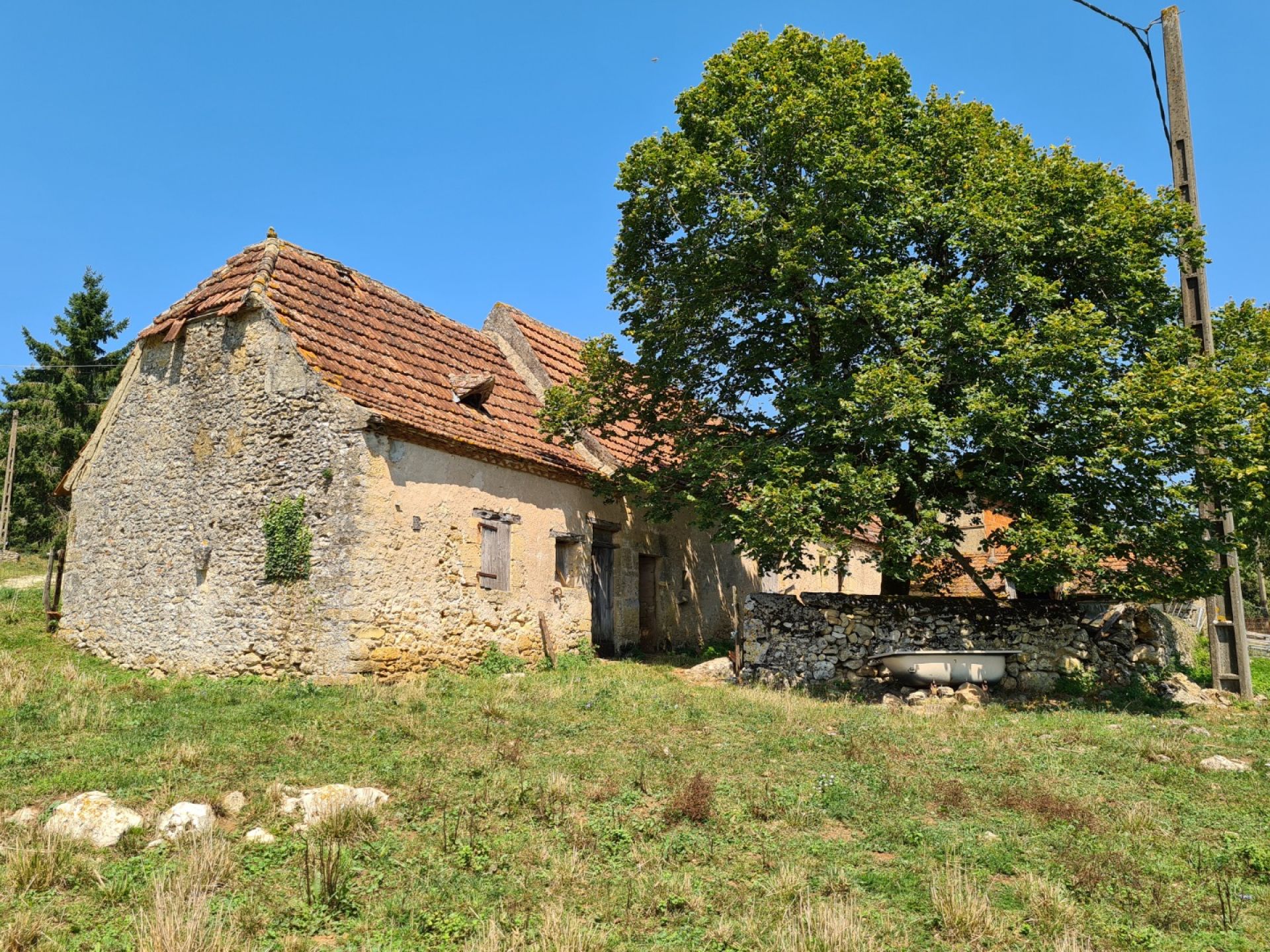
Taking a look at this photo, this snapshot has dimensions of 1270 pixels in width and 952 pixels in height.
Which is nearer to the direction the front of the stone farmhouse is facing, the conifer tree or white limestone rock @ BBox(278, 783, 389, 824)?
the white limestone rock

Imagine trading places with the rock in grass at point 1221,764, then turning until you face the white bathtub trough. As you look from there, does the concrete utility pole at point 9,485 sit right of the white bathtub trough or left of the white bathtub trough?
left

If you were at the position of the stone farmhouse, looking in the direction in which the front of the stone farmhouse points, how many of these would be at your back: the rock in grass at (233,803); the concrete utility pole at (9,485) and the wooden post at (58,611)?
2

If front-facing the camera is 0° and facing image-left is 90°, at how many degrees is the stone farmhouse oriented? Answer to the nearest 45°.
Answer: approximately 315°

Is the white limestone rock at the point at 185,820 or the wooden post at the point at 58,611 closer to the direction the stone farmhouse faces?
the white limestone rock

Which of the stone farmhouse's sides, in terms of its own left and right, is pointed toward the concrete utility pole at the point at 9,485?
back

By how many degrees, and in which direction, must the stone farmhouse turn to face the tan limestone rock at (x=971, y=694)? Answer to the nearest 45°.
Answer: approximately 45° to its left

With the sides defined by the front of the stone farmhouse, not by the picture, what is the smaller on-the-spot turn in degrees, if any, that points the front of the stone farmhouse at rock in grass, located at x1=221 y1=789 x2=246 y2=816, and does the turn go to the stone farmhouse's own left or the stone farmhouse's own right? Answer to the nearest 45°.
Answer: approximately 45° to the stone farmhouse's own right

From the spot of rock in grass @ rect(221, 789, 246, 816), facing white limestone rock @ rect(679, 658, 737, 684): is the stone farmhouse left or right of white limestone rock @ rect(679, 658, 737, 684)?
left

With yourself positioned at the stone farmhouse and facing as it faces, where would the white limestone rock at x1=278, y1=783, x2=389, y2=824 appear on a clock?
The white limestone rock is roughly at 1 o'clock from the stone farmhouse.

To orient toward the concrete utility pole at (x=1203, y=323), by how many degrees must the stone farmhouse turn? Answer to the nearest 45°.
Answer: approximately 45° to its left

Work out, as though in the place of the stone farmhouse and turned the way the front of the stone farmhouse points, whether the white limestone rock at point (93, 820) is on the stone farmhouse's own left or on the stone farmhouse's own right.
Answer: on the stone farmhouse's own right

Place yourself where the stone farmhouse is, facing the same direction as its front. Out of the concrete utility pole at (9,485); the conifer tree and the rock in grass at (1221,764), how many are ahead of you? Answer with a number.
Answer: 1

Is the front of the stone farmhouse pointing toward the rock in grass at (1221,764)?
yes
